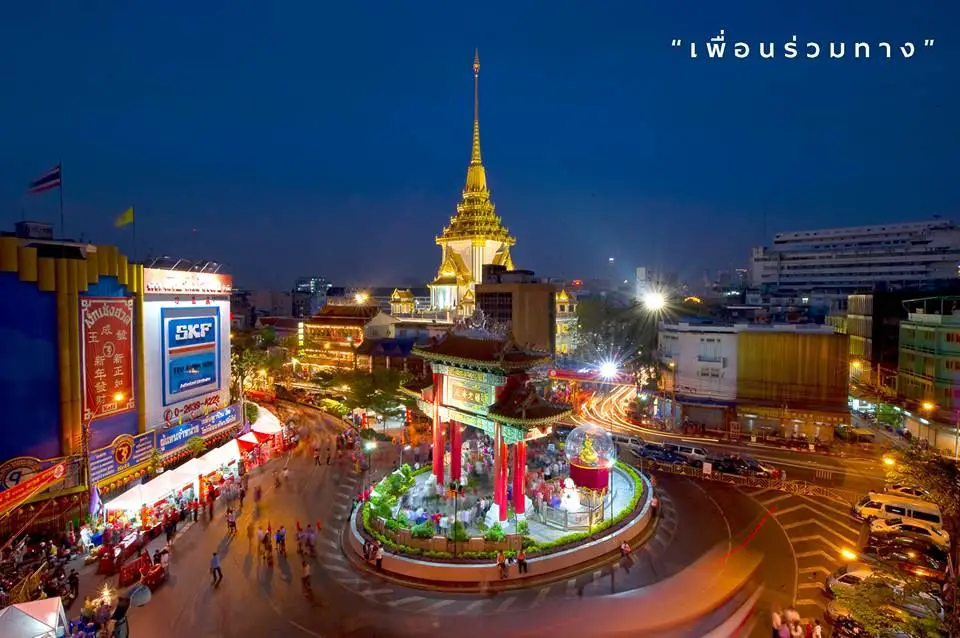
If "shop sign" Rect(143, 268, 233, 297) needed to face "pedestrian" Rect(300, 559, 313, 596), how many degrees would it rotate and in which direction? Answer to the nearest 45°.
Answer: approximately 45° to its right

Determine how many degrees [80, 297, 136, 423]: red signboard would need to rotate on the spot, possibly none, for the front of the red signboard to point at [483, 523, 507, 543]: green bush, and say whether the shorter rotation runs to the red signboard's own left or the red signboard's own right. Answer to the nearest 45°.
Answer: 0° — it already faces it

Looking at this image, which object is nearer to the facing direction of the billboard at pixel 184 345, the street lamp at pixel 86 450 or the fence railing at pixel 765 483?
the fence railing

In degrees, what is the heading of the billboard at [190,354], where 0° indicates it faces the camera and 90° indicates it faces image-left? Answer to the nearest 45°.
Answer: approximately 315°

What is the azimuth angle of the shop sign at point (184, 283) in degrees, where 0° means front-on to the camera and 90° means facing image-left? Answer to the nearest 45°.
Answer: approximately 315°

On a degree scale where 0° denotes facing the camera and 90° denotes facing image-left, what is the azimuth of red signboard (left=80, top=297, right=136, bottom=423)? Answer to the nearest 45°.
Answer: approximately 315°

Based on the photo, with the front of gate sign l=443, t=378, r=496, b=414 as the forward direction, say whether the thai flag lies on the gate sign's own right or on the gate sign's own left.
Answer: on the gate sign's own right

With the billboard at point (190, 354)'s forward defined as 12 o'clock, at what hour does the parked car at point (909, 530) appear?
The parked car is roughly at 12 o'clock from the billboard.
